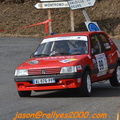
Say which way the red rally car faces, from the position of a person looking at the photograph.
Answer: facing the viewer and to the left of the viewer
